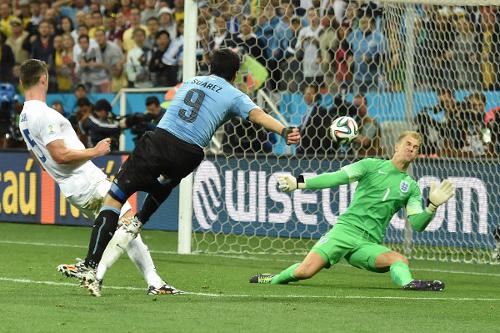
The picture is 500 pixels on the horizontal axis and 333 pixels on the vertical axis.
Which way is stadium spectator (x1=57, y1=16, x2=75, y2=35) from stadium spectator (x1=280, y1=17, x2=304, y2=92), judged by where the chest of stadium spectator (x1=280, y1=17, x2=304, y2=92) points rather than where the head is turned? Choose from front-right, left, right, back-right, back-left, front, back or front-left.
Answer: back-right

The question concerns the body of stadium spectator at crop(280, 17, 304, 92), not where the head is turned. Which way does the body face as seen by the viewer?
toward the camera

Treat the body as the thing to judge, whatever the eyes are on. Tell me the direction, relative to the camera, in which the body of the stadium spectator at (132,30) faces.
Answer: toward the camera

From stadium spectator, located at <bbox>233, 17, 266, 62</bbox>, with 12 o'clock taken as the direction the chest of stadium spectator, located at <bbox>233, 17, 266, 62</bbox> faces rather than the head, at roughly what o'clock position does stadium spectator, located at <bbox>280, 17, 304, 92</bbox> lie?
stadium spectator, located at <bbox>280, 17, 304, 92</bbox> is roughly at 9 o'clock from stadium spectator, located at <bbox>233, 17, 266, 62</bbox>.

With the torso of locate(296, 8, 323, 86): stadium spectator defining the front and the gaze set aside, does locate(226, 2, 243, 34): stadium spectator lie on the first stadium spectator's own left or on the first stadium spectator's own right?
on the first stadium spectator's own right

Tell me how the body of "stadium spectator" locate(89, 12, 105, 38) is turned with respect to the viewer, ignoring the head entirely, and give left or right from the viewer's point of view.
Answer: facing the viewer

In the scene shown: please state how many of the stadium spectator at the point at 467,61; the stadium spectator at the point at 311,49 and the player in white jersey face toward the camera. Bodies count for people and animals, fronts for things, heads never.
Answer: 2

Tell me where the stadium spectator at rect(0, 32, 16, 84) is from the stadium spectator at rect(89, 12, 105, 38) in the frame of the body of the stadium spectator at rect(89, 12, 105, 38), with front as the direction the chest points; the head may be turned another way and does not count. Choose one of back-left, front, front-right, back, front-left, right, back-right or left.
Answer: right

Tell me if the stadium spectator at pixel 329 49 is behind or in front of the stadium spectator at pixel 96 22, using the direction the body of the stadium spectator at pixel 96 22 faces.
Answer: in front

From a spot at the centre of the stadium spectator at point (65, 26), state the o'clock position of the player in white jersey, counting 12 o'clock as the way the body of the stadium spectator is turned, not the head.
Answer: The player in white jersey is roughly at 12 o'clock from the stadium spectator.

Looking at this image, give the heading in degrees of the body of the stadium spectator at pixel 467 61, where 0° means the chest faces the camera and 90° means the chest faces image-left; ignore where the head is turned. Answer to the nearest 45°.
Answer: approximately 0°

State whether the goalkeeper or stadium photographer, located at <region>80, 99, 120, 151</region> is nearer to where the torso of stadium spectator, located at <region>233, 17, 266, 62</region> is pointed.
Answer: the goalkeeper

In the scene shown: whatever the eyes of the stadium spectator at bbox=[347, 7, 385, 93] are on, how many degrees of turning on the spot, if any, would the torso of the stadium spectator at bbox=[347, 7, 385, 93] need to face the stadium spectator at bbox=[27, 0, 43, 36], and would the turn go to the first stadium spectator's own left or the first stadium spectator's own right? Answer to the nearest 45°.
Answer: approximately 135° to the first stadium spectator's own right
